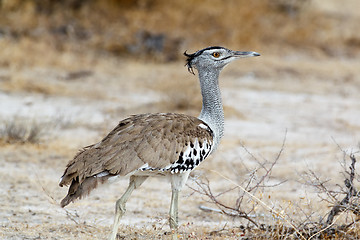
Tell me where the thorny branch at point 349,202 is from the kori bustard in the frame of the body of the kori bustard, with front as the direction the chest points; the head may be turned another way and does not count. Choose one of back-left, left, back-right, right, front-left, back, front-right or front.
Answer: front

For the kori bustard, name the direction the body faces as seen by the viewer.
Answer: to the viewer's right
